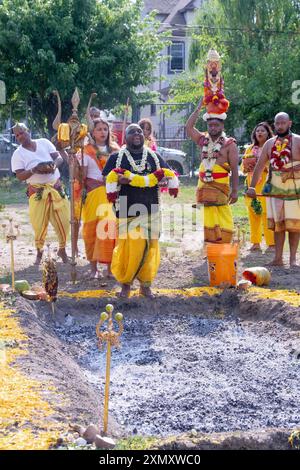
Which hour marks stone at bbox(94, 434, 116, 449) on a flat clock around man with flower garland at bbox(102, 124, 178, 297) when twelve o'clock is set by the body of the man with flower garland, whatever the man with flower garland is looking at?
The stone is roughly at 12 o'clock from the man with flower garland.

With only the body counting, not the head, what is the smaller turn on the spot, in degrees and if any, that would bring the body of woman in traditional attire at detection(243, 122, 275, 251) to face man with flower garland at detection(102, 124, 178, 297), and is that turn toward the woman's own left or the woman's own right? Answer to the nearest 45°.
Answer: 0° — they already face them

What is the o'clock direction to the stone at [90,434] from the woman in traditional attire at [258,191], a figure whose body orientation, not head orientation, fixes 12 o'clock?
The stone is roughly at 12 o'clock from the woman in traditional attire.

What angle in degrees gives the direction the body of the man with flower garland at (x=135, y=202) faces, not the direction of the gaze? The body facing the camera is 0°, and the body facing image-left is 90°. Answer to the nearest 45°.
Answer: approximately 0°

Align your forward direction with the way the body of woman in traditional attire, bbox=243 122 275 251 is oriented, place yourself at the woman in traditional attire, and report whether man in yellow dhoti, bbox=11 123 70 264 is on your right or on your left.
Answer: on your right

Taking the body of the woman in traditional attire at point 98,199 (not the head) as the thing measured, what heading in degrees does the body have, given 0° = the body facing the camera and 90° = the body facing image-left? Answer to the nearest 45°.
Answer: approximately 315°

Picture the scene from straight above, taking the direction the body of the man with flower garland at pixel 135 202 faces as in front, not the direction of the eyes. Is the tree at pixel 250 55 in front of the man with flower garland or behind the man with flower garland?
behind

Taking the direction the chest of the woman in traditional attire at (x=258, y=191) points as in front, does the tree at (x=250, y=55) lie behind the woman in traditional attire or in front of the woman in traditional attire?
behind

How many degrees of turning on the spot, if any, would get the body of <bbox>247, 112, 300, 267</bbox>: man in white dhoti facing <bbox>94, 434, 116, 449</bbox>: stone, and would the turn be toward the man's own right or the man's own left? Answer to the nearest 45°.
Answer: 0° — they already face it
